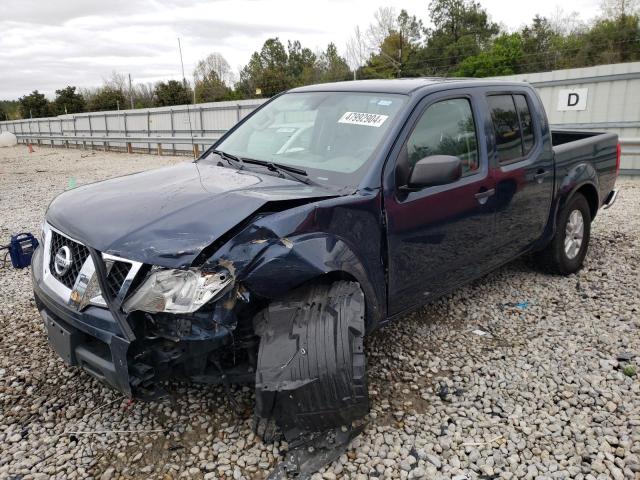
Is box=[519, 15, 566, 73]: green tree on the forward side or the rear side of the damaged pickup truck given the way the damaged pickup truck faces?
on the rear side

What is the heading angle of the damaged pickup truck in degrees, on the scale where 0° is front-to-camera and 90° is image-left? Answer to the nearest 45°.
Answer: approximately 45°

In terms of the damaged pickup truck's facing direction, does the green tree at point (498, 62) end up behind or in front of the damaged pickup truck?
behind

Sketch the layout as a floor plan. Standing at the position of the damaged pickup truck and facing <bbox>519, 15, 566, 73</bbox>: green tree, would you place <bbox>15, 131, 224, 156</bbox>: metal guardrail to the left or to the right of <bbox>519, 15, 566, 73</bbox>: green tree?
left

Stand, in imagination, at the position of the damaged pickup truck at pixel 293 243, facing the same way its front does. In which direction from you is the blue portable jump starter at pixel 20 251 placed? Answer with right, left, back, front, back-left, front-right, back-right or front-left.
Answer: right

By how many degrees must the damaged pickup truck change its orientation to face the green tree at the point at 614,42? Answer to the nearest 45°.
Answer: approximately 180°

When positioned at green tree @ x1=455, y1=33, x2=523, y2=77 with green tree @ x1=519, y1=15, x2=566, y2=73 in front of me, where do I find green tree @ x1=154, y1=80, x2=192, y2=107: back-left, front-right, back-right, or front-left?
back-left

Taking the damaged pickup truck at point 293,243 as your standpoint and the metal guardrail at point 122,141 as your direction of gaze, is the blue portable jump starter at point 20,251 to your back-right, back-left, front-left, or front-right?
front-left

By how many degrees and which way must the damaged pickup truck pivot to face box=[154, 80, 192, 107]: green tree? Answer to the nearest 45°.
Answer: approximately 135° to its right

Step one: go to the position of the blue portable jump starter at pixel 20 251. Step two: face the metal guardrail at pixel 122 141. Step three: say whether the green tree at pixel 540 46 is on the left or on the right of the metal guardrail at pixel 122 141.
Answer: right
